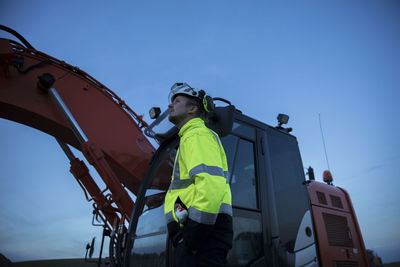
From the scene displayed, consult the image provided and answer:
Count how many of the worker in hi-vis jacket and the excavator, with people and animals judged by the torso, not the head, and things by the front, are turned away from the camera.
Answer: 0

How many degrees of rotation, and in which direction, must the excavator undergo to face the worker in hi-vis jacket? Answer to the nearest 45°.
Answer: approximately 45° to its left

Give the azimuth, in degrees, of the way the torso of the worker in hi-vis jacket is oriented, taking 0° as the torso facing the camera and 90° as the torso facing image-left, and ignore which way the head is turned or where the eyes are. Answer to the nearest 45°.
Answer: approximately 90°

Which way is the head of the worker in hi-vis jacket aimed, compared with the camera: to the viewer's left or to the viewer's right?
to the viewer's left

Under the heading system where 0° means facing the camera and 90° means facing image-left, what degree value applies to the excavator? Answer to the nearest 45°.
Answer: approximately 45°
